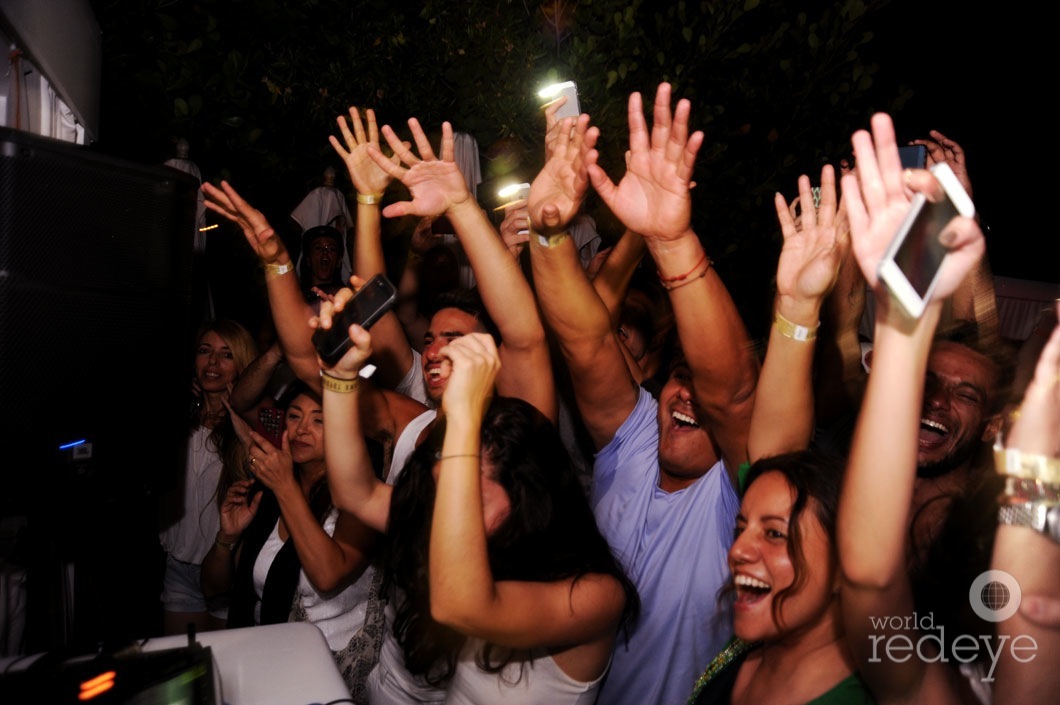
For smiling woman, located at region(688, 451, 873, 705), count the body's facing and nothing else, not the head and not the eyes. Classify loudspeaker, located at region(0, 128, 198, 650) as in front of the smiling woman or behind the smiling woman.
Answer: in front

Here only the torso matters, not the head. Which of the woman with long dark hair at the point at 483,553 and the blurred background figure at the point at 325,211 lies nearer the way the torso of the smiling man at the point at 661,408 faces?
the woman with long dark hair

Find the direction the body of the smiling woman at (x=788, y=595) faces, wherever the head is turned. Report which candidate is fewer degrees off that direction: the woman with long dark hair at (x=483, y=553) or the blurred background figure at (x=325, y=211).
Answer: the woman with long dark hair

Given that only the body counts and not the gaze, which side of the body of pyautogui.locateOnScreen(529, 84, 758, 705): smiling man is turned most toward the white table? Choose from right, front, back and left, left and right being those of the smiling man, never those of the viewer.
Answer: front

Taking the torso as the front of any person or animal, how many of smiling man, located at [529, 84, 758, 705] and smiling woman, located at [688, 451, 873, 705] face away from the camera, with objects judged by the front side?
0

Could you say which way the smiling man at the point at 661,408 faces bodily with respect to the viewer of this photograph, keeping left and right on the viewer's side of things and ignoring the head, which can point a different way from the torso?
facing the viewer and to the left of the viewer

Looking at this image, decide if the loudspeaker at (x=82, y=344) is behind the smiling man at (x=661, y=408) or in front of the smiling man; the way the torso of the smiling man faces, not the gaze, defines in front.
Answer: in front

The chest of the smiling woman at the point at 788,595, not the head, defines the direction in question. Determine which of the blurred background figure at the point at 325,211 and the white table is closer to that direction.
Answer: the white table

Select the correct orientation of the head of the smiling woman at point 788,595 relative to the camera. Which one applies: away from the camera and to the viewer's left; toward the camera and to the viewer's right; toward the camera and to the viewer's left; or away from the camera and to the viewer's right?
toward the camera and to the viewer's left
